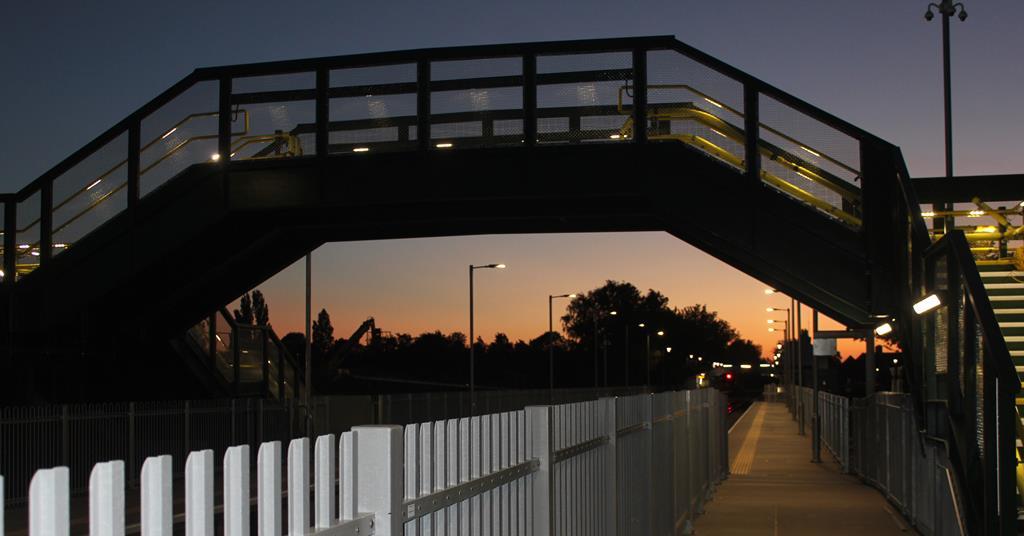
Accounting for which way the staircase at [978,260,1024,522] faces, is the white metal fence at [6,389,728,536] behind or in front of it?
in front

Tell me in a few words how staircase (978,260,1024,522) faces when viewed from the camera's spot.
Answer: facing the viewer

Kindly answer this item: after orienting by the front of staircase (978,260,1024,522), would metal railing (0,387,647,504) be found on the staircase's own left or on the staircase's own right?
on the staircase's own right

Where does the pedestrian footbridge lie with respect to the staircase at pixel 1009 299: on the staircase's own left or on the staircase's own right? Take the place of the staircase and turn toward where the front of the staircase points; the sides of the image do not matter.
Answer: on the staircase's own right
